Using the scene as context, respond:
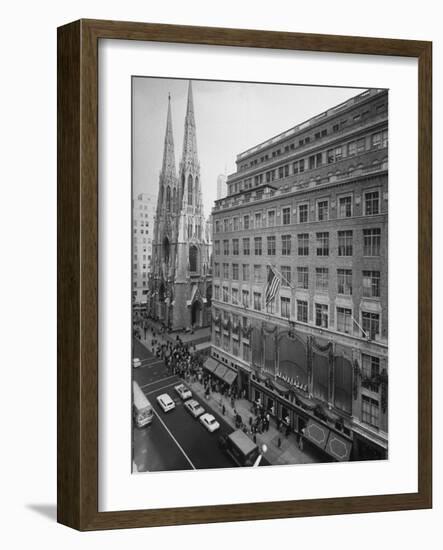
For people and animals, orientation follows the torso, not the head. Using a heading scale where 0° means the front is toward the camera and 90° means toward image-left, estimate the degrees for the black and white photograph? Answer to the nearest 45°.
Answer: approximately 315°

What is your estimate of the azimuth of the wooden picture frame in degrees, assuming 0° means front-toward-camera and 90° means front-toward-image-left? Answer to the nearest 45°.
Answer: approximately 315°
